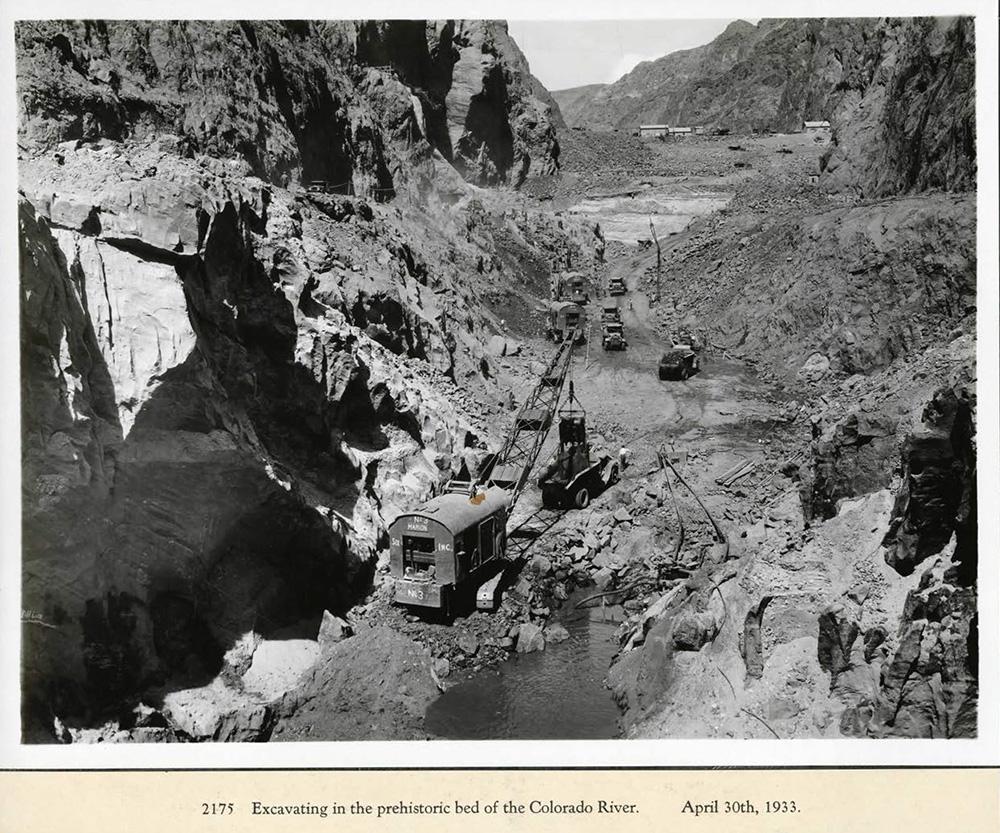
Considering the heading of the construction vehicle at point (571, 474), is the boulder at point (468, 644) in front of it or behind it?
behind

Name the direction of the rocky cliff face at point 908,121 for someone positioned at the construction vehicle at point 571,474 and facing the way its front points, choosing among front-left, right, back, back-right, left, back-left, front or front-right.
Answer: front

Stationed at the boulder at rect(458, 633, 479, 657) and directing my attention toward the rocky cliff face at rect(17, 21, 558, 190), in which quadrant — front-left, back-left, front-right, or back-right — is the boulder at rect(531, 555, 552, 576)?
front-right

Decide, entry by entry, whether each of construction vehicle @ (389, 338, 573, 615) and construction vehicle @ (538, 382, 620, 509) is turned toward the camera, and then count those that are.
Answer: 0

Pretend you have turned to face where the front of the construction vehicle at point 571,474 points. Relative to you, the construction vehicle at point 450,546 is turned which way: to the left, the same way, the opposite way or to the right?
the same way

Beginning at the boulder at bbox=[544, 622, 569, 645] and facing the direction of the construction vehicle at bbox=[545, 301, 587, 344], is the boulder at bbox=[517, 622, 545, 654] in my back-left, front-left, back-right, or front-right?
back-left

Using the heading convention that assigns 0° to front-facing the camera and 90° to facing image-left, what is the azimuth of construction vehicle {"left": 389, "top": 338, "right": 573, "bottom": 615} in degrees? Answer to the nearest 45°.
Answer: approximately 225°

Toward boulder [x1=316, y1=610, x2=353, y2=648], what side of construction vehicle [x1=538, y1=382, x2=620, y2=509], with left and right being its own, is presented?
back
